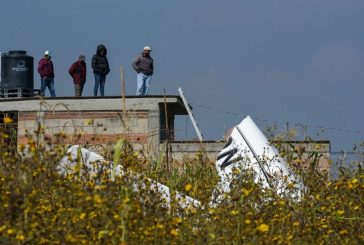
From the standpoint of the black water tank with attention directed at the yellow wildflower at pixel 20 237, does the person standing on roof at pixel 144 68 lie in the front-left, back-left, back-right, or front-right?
front-left

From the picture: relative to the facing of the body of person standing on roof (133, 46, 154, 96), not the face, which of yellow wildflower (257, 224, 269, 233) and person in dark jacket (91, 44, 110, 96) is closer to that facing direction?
the yellow wildflower

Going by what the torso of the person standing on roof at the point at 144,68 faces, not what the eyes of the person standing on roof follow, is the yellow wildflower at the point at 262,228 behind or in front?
in front

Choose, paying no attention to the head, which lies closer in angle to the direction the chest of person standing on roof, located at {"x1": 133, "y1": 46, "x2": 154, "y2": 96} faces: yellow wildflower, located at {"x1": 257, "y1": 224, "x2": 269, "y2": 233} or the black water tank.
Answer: the yellow wildflower

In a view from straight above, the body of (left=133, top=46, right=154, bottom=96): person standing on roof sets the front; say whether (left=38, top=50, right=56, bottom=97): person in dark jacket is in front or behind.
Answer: behind

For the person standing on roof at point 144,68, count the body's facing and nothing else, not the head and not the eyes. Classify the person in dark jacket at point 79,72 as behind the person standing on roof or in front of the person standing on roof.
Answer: behind

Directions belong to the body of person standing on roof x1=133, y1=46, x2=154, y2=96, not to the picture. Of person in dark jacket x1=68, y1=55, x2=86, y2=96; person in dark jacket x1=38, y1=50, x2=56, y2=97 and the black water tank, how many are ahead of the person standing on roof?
0

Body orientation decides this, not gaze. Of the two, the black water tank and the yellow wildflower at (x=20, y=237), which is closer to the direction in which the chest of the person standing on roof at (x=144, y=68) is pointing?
the yellow wildflower

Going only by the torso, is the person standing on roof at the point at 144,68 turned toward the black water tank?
no
